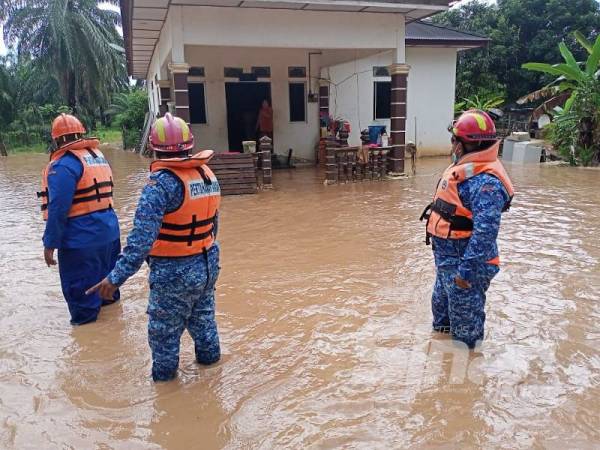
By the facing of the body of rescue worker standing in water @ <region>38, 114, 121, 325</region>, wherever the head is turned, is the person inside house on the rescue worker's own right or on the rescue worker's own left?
on the rescue worker's own right

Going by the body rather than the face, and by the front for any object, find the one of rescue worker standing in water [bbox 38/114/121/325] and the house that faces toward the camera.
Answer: the house

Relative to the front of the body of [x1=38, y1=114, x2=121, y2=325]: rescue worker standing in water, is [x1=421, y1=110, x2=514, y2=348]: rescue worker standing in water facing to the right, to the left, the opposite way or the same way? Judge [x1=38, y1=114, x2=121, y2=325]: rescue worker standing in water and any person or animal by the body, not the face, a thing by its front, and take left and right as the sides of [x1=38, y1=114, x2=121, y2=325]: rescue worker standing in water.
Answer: the same way

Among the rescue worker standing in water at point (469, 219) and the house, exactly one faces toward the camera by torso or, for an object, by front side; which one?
the house

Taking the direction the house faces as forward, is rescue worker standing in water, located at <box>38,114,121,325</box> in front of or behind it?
in front

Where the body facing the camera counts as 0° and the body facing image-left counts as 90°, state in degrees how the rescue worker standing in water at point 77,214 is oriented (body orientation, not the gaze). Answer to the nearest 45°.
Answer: approximately 135°

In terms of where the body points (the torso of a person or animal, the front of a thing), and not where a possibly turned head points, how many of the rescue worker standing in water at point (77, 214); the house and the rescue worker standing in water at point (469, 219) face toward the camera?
1

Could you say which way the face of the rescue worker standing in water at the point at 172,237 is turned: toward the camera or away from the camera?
away from the camera

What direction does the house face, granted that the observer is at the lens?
facing the viewer

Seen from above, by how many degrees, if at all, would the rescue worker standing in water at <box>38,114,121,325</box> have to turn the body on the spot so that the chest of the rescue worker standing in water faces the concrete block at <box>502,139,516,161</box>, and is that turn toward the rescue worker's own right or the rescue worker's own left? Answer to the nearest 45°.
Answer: approximately 90° to the rescue worker's own right

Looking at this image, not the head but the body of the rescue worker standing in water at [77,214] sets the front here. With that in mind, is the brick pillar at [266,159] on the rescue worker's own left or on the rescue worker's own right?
on the rescue worker's own right

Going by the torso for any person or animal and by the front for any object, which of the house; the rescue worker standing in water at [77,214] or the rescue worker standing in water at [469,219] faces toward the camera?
the house

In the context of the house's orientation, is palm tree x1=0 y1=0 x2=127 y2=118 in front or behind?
behind

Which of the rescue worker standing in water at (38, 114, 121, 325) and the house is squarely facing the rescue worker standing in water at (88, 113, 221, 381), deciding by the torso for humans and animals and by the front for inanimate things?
the house
